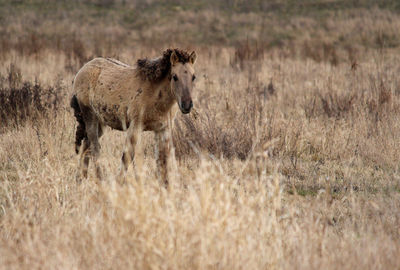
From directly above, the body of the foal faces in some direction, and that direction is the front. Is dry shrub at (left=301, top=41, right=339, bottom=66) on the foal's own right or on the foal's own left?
on the foal's own left

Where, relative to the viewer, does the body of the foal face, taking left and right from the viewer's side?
facing the viewer and to the right of the viewer

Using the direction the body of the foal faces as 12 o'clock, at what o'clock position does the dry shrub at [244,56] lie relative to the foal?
The dry shrub is roughly at 8 o'clock from the foal.

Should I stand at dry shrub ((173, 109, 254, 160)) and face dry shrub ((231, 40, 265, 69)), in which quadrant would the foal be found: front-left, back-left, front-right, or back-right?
back-left

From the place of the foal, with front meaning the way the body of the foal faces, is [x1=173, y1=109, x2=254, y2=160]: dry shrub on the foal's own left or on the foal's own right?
on the foal's own left

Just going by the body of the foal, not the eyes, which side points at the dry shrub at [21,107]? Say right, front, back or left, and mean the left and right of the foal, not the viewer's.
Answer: back
